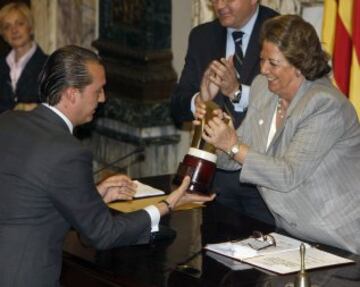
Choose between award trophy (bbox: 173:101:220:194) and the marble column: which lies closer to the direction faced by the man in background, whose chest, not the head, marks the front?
the award trophy

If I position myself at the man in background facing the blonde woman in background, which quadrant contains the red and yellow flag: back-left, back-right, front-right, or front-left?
back-right

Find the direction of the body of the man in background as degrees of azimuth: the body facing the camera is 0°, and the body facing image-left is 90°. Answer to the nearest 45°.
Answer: approximately 45°

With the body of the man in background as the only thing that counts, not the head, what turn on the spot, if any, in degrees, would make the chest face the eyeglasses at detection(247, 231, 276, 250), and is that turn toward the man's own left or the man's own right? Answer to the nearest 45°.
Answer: approximately 45° to the man's own left

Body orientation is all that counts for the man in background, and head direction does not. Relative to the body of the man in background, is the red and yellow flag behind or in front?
behind

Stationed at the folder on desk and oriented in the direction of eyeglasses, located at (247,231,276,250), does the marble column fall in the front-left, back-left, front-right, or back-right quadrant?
back-left

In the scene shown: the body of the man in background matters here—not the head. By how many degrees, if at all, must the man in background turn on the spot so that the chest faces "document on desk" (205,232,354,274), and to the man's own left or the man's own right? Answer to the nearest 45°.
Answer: approximately 45° to the man's own left
